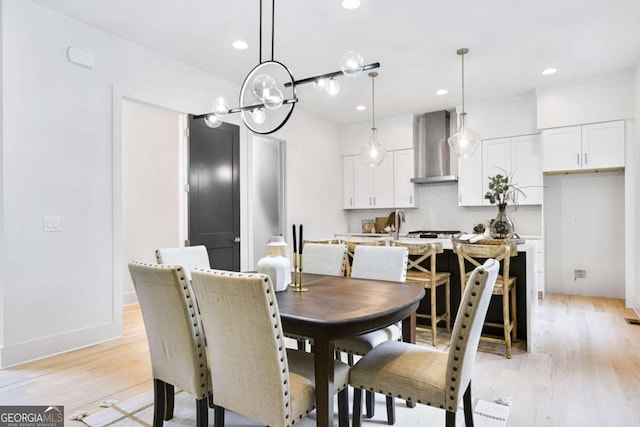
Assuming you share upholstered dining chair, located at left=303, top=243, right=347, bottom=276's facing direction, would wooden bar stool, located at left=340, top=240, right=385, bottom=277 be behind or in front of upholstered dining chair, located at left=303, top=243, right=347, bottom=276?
behind

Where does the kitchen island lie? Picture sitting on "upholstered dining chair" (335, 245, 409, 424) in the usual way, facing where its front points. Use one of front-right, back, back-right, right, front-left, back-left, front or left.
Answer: back

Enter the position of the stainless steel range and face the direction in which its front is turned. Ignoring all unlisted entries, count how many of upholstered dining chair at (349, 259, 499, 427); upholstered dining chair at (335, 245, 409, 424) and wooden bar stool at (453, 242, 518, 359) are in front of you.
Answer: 3

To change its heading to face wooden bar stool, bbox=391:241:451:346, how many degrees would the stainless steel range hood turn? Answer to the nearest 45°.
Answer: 0° — it already faces it

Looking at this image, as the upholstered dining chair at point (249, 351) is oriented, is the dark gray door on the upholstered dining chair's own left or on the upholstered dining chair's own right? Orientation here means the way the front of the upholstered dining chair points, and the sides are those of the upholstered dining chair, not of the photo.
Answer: on the upholstered dining chair's own left

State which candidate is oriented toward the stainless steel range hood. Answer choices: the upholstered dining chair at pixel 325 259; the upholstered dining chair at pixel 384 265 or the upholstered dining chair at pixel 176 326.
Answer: the upholstered dining chair at pixel 176 326

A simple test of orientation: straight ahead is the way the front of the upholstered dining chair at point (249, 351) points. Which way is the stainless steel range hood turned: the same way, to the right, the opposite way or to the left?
the opposite way

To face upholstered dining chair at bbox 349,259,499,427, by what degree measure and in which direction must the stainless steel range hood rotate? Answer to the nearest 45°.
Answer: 0° — it already faces it

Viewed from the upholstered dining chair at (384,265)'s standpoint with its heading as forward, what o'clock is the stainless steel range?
The stainless steel range is roughly at 5 o'clock from the upholstered dining chair.

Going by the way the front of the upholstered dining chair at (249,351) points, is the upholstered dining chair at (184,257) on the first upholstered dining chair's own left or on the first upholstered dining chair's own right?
on the first upholstered dining chair's own left
